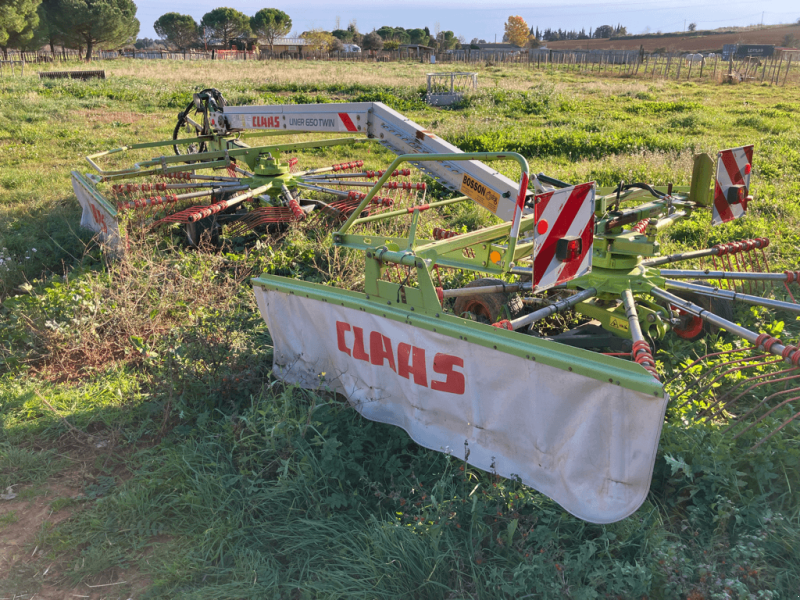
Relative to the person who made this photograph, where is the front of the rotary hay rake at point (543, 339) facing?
facing away from the viewer and to the left of the viewer

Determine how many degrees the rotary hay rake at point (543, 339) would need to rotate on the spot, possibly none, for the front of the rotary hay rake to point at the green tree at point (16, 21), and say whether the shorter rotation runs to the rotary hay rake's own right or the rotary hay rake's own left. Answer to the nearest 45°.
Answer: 0° — it already faces it
